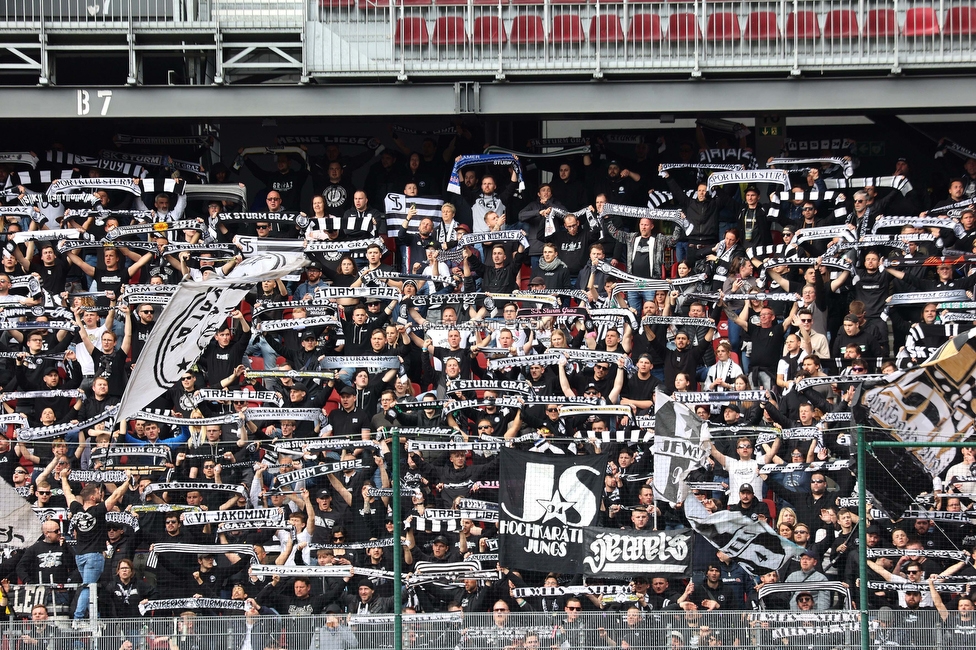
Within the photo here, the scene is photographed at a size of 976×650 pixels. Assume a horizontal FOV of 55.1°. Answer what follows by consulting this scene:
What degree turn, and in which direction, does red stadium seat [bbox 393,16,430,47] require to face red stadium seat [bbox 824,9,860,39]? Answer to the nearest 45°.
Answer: approximately 90° to its left

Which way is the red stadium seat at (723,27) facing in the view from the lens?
facing the viewer

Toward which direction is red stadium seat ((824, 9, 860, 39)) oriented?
toward the camera

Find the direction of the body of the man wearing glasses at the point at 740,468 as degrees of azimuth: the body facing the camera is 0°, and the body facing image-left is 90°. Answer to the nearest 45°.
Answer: approximately 0°

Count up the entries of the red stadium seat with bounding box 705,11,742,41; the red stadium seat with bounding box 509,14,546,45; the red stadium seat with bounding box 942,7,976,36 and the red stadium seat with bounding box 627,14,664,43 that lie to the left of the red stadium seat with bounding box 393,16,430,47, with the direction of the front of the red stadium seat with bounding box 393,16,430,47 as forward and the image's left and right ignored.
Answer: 4

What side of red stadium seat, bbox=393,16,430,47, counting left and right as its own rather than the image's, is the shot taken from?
front

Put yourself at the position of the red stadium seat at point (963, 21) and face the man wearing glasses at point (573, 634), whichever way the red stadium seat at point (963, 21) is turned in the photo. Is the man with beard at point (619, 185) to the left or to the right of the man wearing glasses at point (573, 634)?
right

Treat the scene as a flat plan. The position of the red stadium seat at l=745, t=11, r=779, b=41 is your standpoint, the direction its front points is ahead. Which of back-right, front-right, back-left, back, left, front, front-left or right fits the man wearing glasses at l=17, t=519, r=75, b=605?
front-right

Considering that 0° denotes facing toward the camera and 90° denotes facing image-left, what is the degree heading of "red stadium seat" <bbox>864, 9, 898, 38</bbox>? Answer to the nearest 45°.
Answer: approximately 0°

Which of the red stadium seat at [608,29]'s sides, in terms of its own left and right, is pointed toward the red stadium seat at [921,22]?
left

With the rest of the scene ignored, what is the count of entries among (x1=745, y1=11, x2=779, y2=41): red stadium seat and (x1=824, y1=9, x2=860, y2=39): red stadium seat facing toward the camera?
2

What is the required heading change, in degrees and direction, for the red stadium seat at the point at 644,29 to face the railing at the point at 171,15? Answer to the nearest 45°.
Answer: approximately 90° to its right

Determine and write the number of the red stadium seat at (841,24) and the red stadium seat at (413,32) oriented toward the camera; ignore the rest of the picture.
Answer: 2

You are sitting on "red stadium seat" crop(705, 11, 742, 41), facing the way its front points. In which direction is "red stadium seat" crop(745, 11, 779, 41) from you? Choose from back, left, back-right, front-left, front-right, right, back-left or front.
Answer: left
